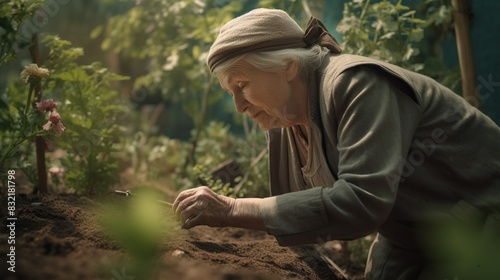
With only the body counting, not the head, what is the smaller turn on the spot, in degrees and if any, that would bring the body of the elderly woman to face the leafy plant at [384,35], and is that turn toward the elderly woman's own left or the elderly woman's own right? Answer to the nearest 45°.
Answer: approximately 90° to the elderly woman's own right

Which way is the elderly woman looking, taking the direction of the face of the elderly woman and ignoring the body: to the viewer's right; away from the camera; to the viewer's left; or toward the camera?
to the viewer's left

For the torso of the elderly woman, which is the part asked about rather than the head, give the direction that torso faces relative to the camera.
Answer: to the viewer's left

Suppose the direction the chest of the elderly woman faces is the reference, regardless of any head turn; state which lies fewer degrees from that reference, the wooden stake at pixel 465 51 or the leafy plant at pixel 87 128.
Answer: the leafy plant

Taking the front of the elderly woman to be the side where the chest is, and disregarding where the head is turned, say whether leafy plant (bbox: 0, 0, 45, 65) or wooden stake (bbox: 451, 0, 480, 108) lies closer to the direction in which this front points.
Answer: the leafy plant

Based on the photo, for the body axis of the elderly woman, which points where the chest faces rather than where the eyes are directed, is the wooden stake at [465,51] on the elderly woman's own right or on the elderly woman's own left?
on the elderly woman's own right

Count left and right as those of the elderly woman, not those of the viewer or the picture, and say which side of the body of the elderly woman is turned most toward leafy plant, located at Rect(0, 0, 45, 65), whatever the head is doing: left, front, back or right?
front

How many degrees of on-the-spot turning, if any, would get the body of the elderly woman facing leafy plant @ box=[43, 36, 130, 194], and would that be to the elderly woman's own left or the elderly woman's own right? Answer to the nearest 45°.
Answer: approximately 45° to the elderly woman's own right
